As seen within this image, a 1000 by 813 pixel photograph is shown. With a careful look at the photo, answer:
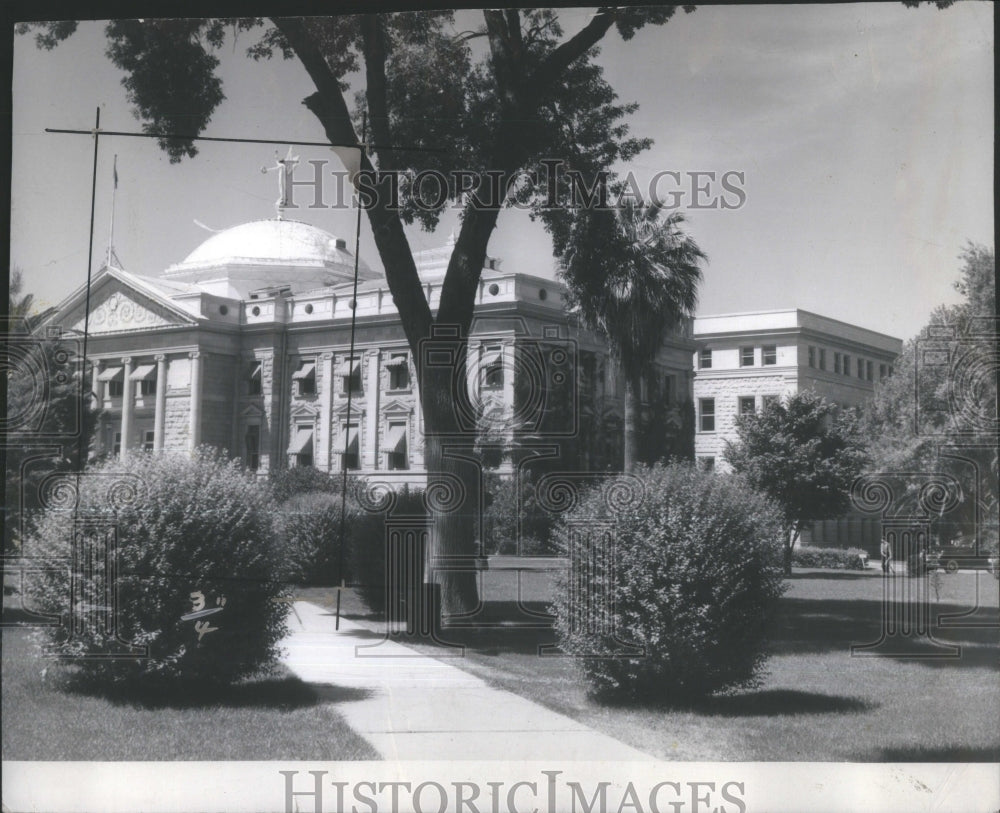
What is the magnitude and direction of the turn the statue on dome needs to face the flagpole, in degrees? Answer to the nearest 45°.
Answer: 0° — it already faces it

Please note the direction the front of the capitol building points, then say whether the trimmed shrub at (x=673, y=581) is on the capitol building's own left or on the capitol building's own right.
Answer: on the capitol building's own left

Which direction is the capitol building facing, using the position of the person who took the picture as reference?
facing the viewer and to the left of the viewer

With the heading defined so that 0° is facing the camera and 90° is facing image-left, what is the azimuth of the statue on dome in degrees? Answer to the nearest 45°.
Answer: approximately 90°

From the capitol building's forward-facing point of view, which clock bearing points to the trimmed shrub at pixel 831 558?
The trimmed shrub is roughly at 8 o'clock from the capitol building.

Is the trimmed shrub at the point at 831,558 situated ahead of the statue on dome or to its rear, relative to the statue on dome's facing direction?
to the rear
